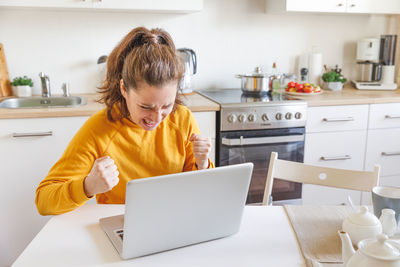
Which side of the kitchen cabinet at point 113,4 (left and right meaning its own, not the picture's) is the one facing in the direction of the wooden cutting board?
right

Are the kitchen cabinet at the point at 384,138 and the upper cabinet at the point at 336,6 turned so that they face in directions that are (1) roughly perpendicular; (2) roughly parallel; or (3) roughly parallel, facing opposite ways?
roughly parallel

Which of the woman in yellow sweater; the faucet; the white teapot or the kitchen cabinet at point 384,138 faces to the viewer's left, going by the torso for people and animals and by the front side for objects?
the white teapot

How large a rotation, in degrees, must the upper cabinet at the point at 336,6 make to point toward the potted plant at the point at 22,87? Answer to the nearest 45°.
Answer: approximately 45° to its right

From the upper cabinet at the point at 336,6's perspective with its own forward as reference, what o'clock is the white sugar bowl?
The white sugar bowl is roughly at 12 o'clock from the upper cabinet.

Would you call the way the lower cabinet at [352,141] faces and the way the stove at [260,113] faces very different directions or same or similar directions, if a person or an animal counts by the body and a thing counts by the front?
same or similar directions

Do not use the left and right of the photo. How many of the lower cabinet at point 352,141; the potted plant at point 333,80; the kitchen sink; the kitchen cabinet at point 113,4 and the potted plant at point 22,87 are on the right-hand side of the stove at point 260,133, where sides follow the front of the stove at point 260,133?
3

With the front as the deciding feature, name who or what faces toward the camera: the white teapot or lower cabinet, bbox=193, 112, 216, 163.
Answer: the lower cabinet

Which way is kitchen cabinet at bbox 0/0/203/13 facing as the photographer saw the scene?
facing the viewer

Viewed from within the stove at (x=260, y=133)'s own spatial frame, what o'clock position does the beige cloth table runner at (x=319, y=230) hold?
The beige cloth table runner is roughly at 12 o'clock from the stove.

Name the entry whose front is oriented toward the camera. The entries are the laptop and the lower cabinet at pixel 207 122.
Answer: the lower cabinet

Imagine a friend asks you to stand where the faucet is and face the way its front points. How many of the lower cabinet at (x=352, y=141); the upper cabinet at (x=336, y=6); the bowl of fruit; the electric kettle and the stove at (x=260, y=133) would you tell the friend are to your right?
0

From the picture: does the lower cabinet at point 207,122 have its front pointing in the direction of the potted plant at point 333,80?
no

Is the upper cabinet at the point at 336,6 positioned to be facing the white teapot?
yes

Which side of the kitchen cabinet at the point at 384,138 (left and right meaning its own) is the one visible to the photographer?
front

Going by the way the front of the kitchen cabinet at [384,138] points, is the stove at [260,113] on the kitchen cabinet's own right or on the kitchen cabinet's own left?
on the kitchen cabinet's own right

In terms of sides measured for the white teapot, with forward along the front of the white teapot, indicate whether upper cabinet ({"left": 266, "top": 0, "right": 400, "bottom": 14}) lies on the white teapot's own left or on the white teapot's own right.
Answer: on the white teapot's own right

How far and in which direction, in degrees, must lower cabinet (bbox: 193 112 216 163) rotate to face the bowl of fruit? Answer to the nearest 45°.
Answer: approximately 135° to its left

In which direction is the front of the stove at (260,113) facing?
toward the camera
